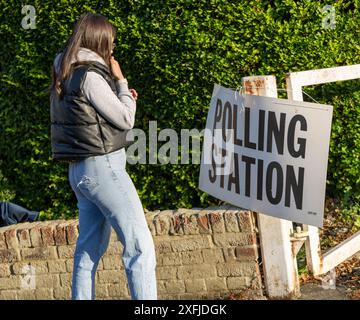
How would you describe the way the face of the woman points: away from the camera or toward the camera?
away from the camera

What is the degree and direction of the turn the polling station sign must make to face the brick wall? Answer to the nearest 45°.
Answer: approximately 90° to its right

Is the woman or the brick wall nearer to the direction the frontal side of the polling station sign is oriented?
the woman

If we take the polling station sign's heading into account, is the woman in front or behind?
in front

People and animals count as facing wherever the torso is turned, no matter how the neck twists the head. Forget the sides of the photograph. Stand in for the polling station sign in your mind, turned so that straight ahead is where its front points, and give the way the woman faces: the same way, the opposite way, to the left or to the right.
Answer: the opposite way

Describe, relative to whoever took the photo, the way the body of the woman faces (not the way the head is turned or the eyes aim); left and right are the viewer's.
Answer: facing away from the viewer and to the right of the viewer
